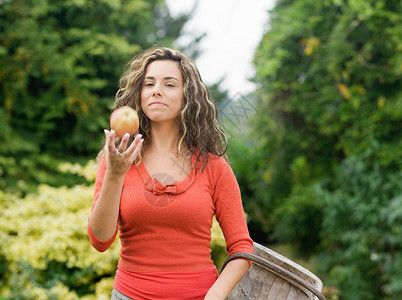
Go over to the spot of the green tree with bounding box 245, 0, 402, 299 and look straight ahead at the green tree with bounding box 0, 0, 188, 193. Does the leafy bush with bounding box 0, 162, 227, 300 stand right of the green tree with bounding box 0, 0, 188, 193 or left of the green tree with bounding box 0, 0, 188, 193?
left

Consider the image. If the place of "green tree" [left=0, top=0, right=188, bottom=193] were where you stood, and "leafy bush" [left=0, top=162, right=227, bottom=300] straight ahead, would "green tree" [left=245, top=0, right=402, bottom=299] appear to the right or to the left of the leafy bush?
left

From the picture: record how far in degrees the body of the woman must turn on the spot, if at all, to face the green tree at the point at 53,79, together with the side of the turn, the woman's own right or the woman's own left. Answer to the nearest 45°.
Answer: approximately 180°

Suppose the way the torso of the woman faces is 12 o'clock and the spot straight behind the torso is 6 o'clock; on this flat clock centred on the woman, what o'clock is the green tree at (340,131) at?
The green tree is roughly at 7 o'clock from the woman.

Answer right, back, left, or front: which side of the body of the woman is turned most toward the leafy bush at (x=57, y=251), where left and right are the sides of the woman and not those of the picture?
back

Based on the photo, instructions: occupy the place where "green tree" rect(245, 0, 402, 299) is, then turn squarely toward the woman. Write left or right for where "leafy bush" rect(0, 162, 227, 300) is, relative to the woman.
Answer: right

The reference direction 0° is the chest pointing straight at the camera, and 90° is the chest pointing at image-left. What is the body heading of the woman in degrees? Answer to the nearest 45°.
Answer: approximately 0°
